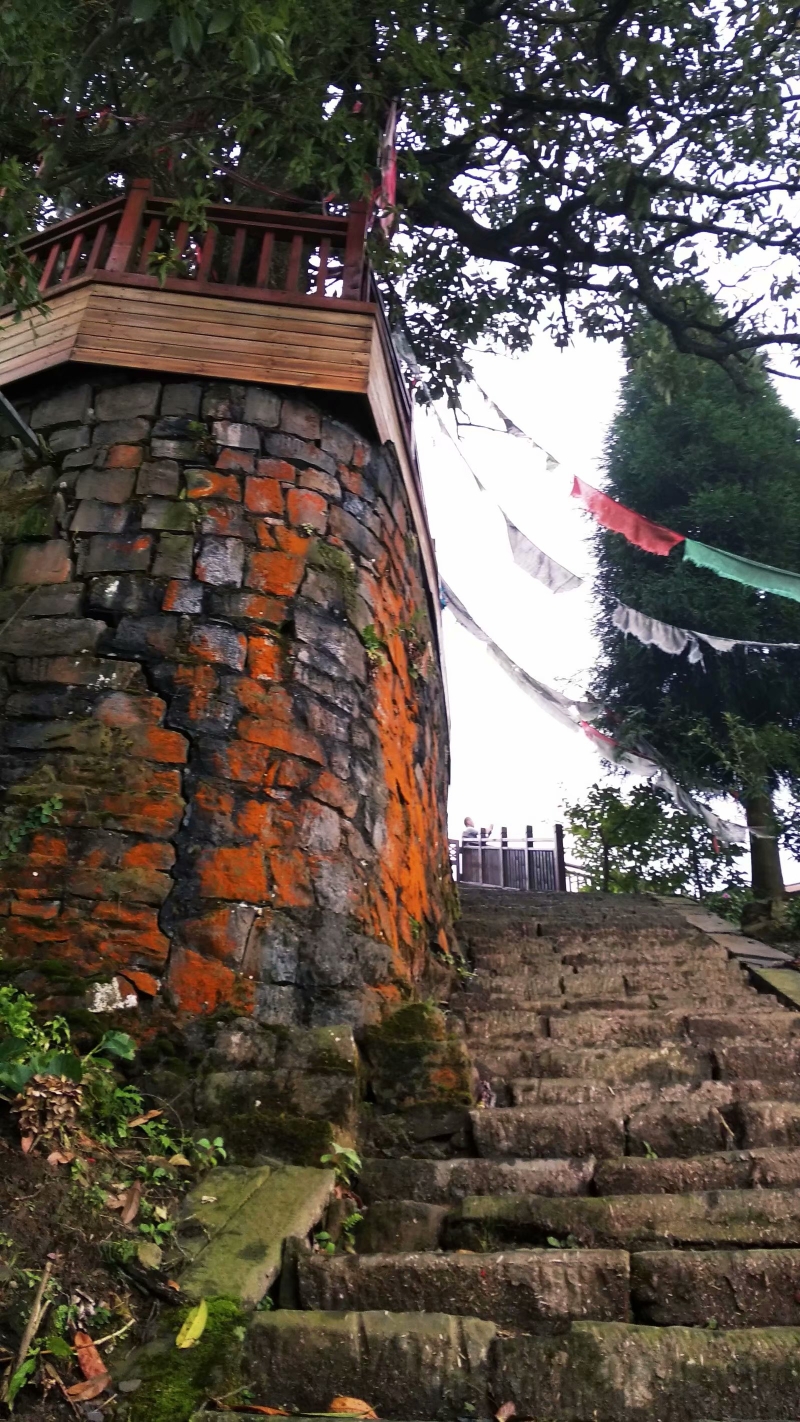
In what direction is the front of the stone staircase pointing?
toward the camera

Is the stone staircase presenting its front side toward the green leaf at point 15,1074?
no

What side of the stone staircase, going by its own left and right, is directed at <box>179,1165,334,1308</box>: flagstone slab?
right

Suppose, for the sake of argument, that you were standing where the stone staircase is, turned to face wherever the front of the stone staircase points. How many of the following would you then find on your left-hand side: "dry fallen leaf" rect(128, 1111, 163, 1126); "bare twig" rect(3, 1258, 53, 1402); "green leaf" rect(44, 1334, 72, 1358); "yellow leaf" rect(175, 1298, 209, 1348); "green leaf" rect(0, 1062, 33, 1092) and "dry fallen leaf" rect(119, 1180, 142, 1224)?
0

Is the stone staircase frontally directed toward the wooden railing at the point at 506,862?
no

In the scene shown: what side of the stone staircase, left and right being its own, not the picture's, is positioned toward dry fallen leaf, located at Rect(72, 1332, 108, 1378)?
front

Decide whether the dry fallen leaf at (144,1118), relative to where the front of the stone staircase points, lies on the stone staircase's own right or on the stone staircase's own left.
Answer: on the stone staircase's own right
